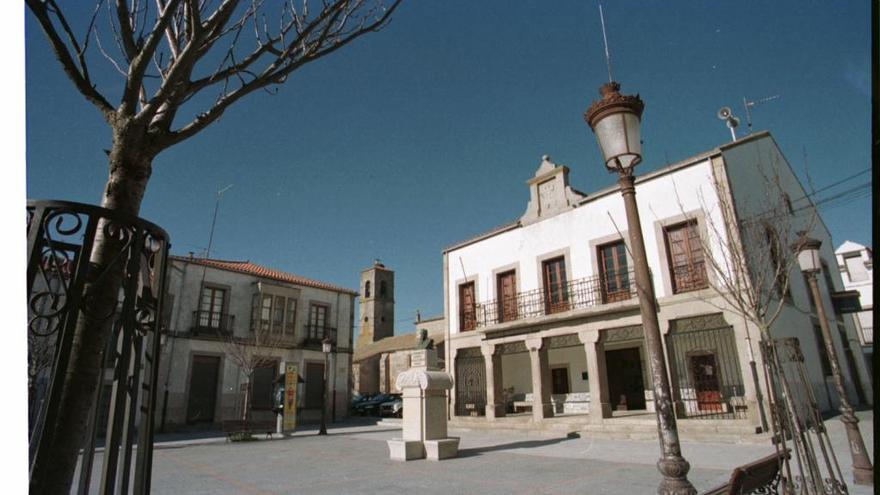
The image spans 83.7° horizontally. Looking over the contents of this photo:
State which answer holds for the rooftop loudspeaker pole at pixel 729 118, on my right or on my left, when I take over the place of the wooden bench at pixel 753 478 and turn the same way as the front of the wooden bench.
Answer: on my right

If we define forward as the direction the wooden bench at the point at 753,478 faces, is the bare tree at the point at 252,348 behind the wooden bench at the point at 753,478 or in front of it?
in front

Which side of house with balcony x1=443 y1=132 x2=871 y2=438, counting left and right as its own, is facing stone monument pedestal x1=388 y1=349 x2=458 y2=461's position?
front

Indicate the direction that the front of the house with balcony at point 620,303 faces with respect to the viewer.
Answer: facing the viewer and to the left of the viewer

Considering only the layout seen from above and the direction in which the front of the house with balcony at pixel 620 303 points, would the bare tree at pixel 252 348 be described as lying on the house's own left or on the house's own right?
on the house's own right

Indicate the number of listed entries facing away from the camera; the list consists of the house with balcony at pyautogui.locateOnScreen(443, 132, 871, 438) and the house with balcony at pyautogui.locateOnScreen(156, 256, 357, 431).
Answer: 0

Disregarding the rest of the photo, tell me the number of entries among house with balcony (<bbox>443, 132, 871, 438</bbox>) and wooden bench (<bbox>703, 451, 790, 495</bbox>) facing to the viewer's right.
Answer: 0

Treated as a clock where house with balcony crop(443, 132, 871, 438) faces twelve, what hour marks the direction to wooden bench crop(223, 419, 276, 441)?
The wooden bench is roughly at 1 o'clock from the house with balcony.

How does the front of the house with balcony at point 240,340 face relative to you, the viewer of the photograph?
facing the viewer and to the right of the viewer

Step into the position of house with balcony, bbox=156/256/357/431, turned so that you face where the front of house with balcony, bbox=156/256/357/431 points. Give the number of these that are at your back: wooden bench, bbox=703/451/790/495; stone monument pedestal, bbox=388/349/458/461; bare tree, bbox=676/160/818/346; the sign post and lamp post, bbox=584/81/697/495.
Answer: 0

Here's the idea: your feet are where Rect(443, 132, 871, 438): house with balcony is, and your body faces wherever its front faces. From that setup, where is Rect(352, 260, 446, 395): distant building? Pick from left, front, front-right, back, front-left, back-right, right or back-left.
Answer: right

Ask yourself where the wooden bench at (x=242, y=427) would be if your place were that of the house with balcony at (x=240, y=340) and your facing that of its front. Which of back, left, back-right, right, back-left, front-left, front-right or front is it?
front-right
